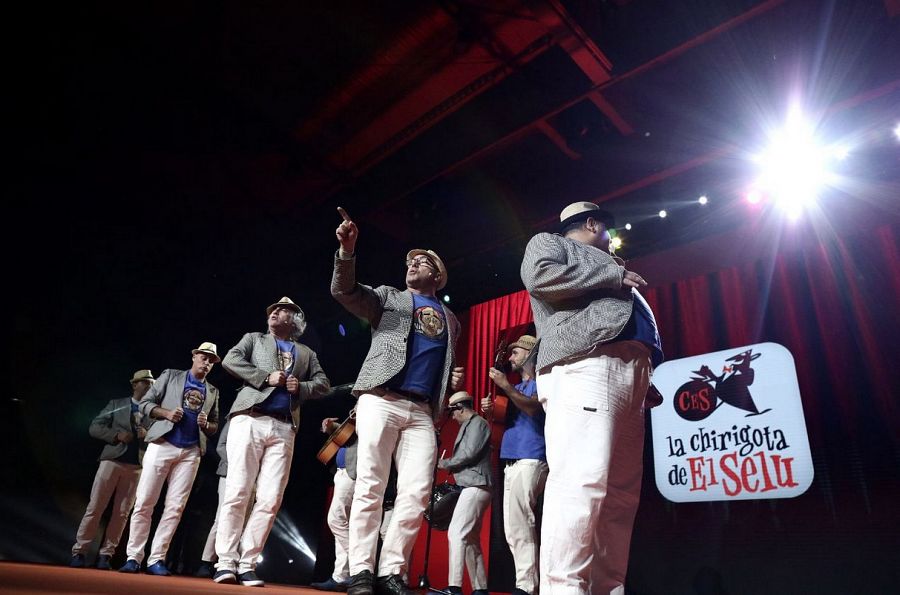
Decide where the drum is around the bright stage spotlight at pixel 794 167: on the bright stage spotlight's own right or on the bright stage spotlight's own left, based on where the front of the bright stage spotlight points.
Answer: on the bright stage spotlight's own right

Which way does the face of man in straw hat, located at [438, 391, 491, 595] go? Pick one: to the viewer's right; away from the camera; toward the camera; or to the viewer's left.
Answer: to the viewer's left

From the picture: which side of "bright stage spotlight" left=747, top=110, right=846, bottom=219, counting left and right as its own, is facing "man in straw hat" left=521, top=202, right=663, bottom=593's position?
front

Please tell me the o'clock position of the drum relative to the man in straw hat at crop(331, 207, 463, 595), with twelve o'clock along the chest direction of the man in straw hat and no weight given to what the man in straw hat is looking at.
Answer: The drum is roughly at 8 o'clock from the man in straw hat.

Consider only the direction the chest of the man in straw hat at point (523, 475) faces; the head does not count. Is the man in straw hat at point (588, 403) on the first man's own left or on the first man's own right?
on the first man's own left

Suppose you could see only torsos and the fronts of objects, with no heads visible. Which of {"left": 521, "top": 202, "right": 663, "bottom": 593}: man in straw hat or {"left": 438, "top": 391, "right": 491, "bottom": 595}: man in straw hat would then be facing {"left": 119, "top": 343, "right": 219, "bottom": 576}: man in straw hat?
{"left": 438, "top": 391, "right": 491, "bottom": 595}: man in straw hat

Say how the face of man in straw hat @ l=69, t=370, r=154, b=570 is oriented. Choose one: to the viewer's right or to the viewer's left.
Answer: to the viewer's right

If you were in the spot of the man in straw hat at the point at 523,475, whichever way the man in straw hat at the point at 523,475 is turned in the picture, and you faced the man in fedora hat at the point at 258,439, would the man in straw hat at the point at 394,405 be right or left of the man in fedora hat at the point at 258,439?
left
